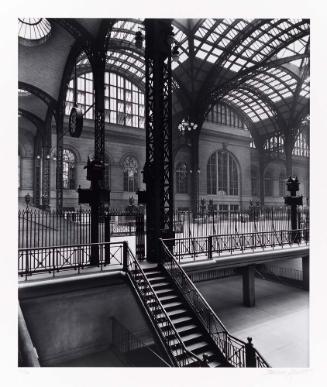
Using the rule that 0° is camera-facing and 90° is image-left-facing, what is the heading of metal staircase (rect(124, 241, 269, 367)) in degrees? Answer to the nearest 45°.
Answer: approximately 315°

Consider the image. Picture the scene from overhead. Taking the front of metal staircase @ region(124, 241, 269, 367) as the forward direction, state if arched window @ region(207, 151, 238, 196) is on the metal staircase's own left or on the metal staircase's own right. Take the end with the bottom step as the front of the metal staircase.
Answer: on the metal staircase's own left

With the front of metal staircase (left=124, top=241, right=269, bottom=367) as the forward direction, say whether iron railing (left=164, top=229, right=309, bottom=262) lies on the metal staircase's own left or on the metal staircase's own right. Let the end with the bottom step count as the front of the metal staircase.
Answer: on the metal staircase's own left

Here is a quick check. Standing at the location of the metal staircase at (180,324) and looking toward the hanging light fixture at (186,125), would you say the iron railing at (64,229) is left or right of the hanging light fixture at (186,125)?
left

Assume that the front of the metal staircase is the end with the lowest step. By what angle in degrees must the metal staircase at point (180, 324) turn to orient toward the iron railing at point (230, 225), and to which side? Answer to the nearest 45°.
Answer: approximately 135° to its left

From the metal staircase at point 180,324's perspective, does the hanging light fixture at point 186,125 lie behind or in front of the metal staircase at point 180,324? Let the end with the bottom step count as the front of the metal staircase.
behind

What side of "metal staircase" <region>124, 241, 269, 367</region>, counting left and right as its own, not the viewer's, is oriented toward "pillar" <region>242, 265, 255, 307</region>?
left

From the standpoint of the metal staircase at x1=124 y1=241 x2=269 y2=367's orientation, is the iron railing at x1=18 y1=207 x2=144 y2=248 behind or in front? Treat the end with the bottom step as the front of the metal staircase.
behind
